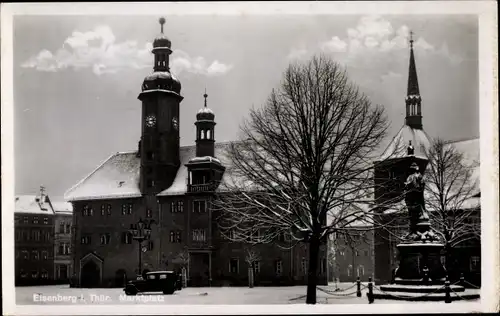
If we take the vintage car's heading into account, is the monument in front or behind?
behind

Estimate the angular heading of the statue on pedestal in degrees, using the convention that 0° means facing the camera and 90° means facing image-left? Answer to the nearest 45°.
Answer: approximately 45°

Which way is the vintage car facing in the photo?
to the viewer's left

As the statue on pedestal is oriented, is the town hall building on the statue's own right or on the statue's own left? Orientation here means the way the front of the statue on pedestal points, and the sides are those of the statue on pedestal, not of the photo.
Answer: on the statue's own right

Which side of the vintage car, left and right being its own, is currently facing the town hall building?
right

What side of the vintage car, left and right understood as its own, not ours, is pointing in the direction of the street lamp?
right

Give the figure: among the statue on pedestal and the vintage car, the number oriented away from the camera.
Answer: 0

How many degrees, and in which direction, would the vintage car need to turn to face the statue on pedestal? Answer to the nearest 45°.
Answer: approximately 180°

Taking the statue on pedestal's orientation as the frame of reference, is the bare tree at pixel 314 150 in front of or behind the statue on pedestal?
in front
